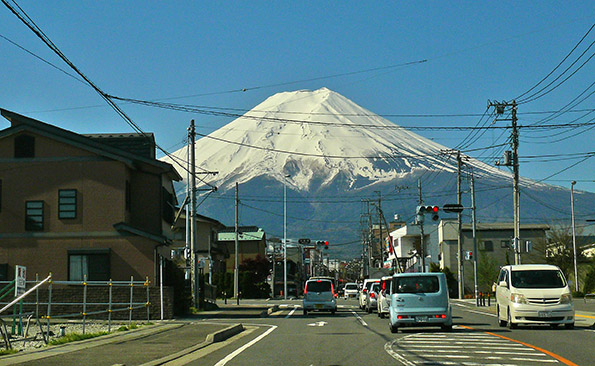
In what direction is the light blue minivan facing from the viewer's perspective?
away from the camera

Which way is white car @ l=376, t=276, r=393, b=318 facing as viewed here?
away from the camera

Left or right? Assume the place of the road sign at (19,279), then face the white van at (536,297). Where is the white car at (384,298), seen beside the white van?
left

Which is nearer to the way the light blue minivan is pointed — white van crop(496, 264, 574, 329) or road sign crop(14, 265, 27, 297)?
the white van

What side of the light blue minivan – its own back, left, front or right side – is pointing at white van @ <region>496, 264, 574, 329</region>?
right
